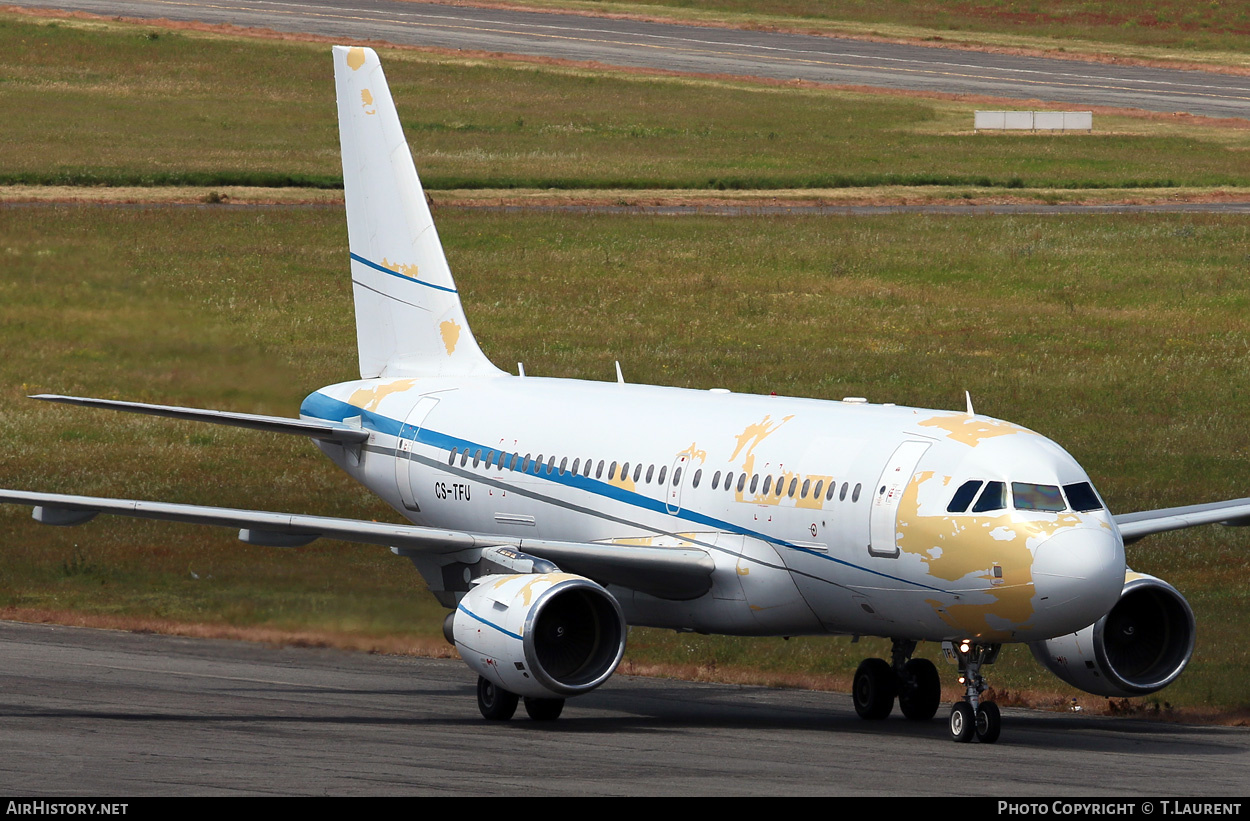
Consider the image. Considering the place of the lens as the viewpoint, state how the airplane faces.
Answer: facing the viewer and to the right of the viewer
